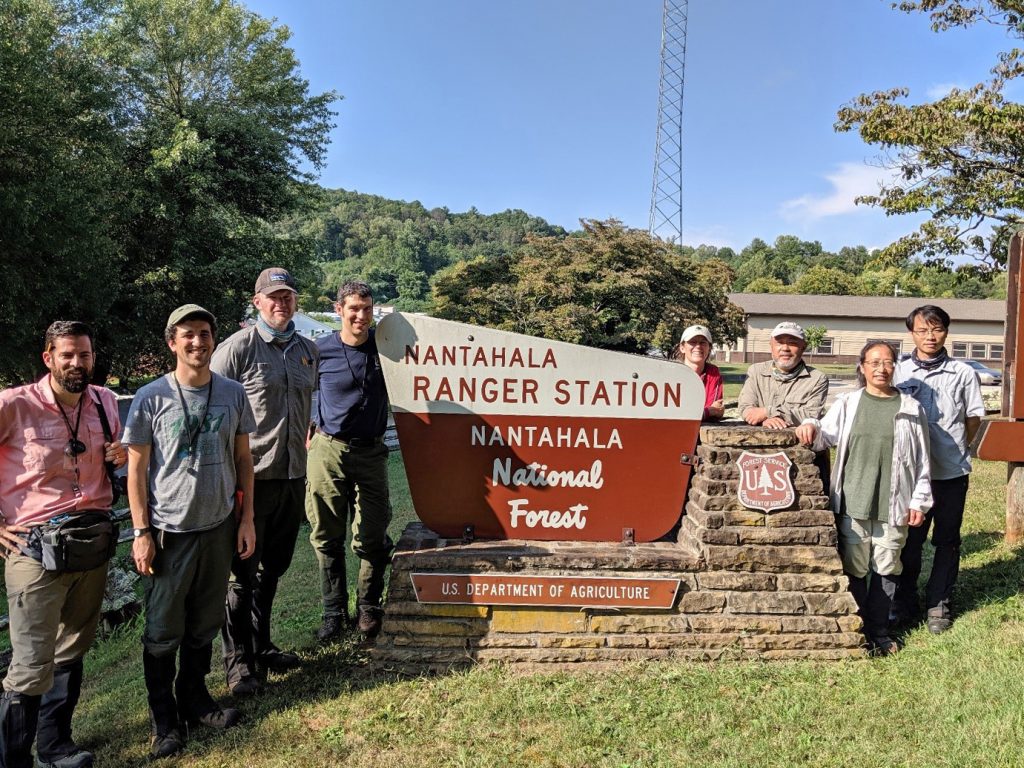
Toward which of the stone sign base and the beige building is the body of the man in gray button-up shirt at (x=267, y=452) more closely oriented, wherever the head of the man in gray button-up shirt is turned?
the stone sign base

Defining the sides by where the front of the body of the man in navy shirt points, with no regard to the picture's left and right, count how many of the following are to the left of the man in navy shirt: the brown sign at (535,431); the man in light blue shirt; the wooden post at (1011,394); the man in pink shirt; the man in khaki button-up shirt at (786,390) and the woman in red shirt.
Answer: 5

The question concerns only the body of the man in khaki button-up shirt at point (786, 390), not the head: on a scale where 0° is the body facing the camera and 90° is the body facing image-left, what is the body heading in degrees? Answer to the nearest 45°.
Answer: approximately 0°

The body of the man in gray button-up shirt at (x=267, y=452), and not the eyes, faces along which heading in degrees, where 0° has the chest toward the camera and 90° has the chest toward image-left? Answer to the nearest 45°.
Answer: approximately 315°

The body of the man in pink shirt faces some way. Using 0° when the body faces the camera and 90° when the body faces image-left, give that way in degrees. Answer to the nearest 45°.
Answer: approximately 315°

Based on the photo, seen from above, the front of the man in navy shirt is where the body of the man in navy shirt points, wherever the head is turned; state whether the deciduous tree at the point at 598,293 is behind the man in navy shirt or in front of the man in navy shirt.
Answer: behind

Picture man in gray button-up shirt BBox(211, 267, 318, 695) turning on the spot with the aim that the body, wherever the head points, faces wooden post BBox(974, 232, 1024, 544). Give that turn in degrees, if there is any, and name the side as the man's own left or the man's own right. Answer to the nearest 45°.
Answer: approximately 45° to the man's own left

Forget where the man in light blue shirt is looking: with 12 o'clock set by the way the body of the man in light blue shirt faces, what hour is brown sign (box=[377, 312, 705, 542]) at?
The brown sign is roughly at 2 o'clock from the man in light blue shirt.
